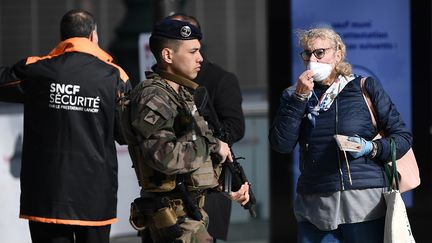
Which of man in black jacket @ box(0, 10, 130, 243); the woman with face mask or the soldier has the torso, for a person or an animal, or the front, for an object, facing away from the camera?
the man in black jacket

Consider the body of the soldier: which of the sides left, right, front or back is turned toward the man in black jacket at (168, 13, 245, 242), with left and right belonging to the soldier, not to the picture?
left

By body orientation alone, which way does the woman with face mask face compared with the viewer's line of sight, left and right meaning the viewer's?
facing the viewer

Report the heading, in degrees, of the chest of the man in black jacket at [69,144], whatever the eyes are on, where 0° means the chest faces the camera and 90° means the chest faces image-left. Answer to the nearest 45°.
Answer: approximately 180°

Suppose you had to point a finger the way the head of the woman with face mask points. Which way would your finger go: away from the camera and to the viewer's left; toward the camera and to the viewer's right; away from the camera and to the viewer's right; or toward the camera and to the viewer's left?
toward the camera and to the viewer's left

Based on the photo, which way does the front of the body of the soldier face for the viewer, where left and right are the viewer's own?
facing to the right of the viewer

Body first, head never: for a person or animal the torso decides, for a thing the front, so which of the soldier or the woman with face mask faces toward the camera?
the woman with face mask

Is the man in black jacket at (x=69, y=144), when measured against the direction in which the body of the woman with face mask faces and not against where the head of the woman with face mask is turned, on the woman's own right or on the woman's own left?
on the woman's own right

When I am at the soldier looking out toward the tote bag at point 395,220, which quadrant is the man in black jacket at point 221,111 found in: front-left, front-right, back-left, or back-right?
front-left

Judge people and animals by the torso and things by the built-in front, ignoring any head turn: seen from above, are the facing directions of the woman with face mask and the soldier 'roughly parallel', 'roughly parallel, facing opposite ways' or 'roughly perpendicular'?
roughly perpendicular

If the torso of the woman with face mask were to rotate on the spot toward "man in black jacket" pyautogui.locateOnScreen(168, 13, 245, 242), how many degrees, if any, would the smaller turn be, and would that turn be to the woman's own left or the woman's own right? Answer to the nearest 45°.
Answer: approximately 135° to the woman's own right

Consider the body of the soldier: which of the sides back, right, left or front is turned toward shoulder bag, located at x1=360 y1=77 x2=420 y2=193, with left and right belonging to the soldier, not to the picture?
front

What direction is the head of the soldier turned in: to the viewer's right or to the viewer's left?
to the viewer's right

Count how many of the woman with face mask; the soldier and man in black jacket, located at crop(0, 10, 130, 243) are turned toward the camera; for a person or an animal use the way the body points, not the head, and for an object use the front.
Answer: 1
